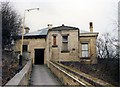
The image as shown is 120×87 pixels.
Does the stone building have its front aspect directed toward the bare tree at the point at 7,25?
no

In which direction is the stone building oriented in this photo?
toward the camera
